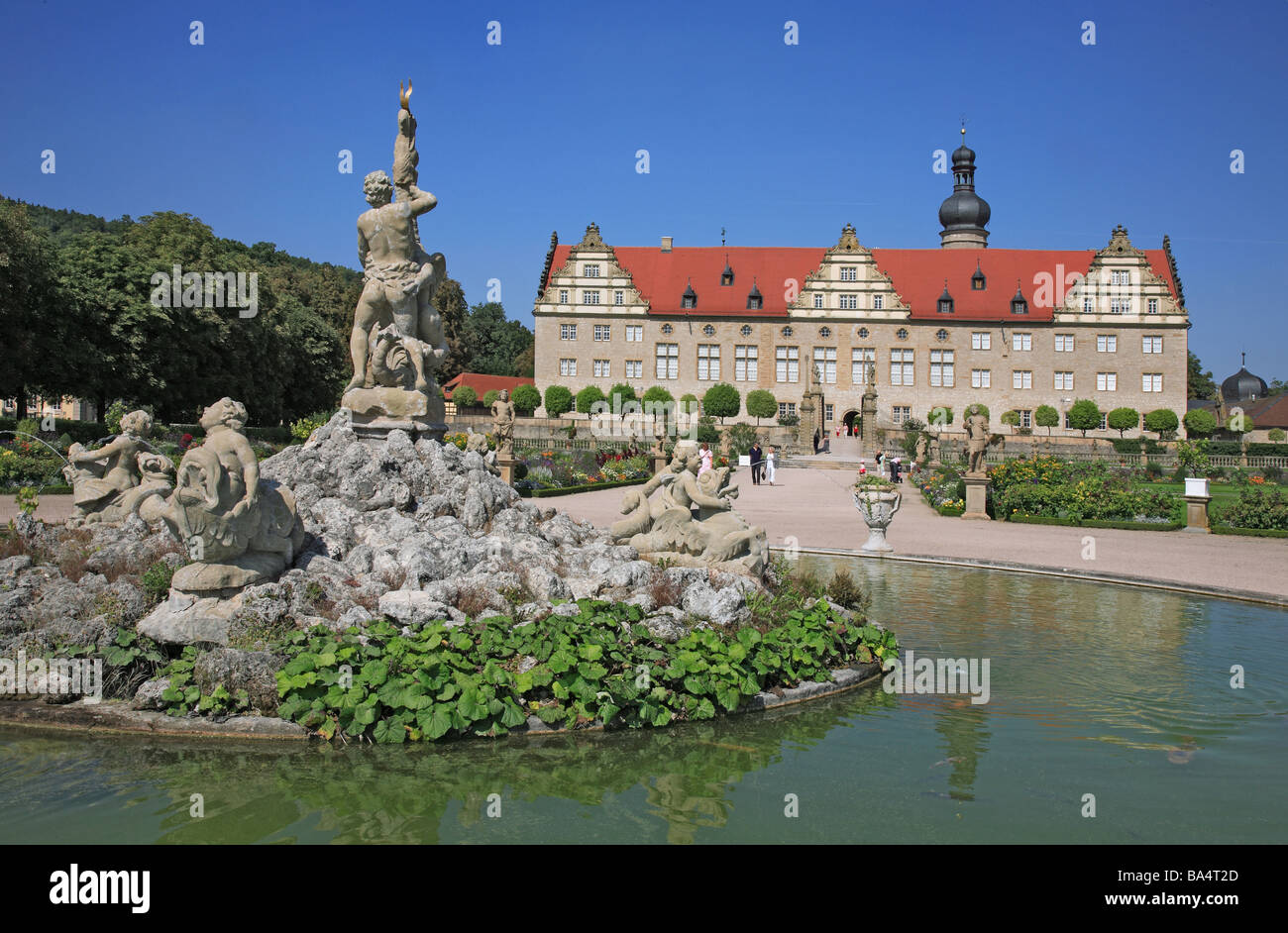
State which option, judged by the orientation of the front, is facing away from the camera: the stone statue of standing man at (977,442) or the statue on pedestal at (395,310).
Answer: the statue on pedestal

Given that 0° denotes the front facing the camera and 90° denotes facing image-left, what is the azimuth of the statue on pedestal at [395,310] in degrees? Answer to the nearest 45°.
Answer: approximately 180°

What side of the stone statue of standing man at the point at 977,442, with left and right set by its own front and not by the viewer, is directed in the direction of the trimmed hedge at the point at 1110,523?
left

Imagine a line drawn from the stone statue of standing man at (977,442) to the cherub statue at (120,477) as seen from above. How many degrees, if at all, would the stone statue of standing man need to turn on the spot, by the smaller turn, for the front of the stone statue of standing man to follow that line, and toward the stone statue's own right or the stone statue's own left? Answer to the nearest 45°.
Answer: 0° — it already faces it

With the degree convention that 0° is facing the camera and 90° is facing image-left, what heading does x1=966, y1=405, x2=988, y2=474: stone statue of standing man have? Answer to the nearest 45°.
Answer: approximately 45°

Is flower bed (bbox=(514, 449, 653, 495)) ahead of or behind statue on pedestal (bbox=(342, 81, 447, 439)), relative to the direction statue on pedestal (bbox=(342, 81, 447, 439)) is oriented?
ahead

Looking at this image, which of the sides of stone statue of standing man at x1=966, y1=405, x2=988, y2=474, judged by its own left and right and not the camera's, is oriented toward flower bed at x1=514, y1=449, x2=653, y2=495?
right

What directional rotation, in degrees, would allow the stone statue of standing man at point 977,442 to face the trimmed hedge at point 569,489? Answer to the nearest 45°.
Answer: approximately 45° to its right
